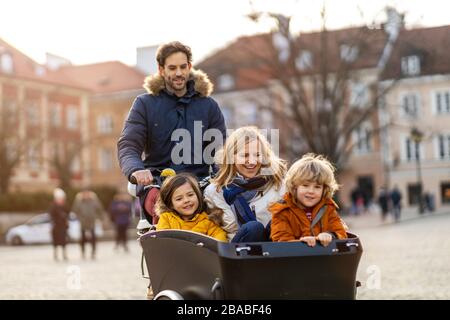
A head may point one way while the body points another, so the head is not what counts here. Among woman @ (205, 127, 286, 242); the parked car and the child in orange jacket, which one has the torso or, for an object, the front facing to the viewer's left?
the parked car

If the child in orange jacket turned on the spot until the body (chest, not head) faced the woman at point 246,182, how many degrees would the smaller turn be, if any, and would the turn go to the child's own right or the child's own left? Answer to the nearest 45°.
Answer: approximately 135° to the child's own right

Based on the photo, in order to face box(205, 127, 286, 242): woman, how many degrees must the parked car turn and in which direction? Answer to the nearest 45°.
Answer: approximately 90° to its left

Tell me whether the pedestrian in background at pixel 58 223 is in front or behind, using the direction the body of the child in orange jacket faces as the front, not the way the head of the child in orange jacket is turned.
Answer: behind

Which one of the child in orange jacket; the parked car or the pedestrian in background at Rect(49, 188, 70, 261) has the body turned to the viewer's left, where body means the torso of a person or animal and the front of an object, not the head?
the parked car

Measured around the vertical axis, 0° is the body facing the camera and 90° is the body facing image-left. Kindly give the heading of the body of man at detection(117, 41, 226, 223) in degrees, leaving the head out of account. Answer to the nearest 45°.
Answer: approximately 0°

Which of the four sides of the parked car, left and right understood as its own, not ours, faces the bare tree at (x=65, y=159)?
right

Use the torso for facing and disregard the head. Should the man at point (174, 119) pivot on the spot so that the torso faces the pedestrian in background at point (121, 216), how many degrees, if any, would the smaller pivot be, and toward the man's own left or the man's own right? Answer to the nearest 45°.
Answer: approximately 180°

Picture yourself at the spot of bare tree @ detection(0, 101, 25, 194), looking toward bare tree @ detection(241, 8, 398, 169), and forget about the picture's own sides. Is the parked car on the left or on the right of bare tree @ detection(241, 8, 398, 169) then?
right
